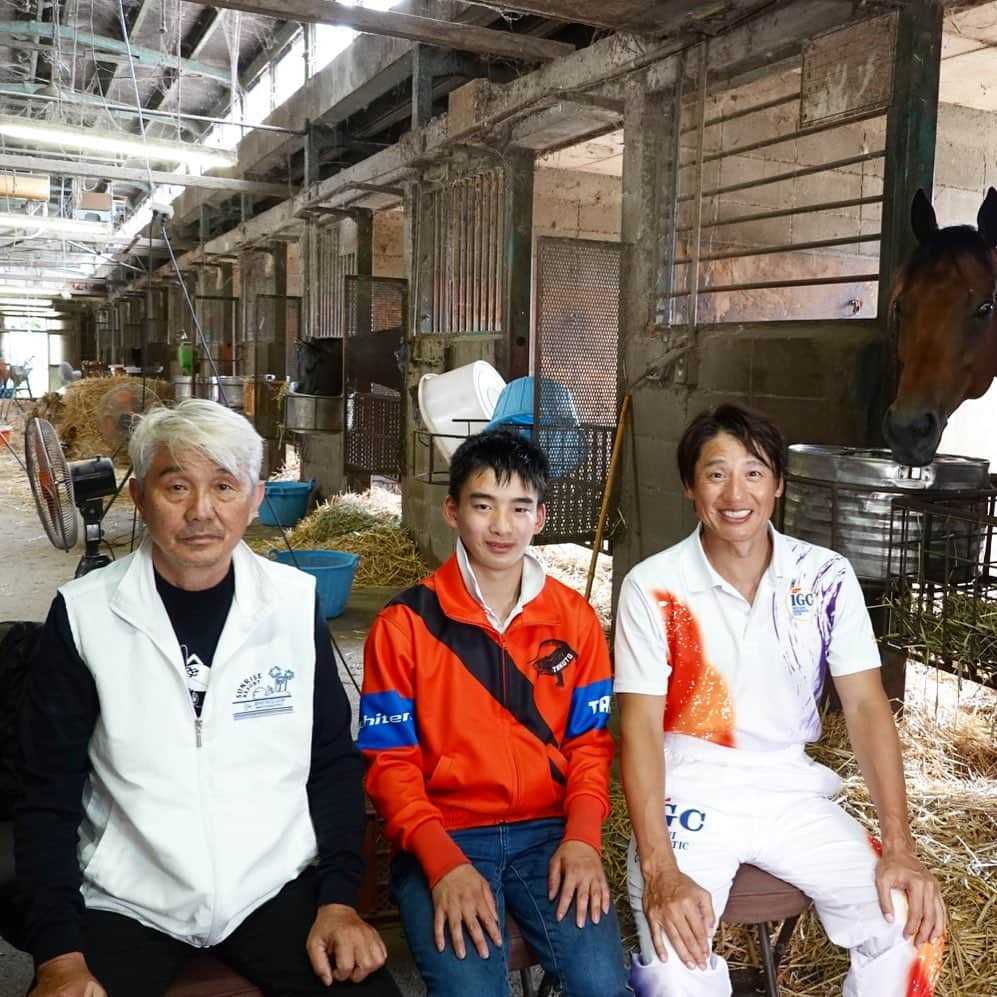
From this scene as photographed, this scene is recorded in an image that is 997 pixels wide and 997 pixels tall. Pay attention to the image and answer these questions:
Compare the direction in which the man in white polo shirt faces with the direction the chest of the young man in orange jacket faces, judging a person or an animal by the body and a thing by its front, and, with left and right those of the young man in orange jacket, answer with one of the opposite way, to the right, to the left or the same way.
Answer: the same way

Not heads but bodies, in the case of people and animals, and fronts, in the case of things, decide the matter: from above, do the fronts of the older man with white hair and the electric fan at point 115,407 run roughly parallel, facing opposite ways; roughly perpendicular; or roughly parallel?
roughly parallel

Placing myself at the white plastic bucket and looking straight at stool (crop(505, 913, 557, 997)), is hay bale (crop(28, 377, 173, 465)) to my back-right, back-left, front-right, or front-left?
back-right

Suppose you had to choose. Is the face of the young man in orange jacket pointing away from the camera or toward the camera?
toward the camera

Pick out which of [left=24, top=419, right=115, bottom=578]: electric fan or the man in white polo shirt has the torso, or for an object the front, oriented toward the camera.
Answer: the man in white polo shirt

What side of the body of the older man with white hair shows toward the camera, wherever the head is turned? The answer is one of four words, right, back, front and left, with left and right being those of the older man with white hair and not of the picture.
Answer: front

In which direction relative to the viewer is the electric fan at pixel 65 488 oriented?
to the viewer's left

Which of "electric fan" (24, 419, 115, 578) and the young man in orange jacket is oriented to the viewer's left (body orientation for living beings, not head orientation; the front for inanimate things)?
the electric fan

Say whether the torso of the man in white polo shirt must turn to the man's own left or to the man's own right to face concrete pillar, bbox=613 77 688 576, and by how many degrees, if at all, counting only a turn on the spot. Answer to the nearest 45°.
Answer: approximately 180°

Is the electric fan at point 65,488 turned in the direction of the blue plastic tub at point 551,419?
no

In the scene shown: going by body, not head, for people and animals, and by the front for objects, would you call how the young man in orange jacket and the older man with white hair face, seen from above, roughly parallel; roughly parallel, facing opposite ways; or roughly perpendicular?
roughly parallel

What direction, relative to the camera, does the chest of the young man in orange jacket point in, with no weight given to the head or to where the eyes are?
toward the camera

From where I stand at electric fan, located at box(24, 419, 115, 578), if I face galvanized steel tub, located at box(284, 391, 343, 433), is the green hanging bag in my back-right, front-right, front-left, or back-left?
front-left

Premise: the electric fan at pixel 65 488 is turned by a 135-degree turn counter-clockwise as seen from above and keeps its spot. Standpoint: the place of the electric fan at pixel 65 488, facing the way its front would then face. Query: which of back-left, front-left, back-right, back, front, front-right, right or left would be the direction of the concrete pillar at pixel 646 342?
front-left

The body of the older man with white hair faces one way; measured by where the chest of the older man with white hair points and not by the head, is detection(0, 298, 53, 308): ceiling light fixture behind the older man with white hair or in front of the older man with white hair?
behind

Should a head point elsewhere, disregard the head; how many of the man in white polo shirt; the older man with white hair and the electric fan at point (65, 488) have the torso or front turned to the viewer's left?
1

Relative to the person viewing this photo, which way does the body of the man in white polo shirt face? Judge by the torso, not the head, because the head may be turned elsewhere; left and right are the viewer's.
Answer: facing the viewer

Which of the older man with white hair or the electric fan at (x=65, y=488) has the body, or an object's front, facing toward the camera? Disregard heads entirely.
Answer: the older man with white hair
